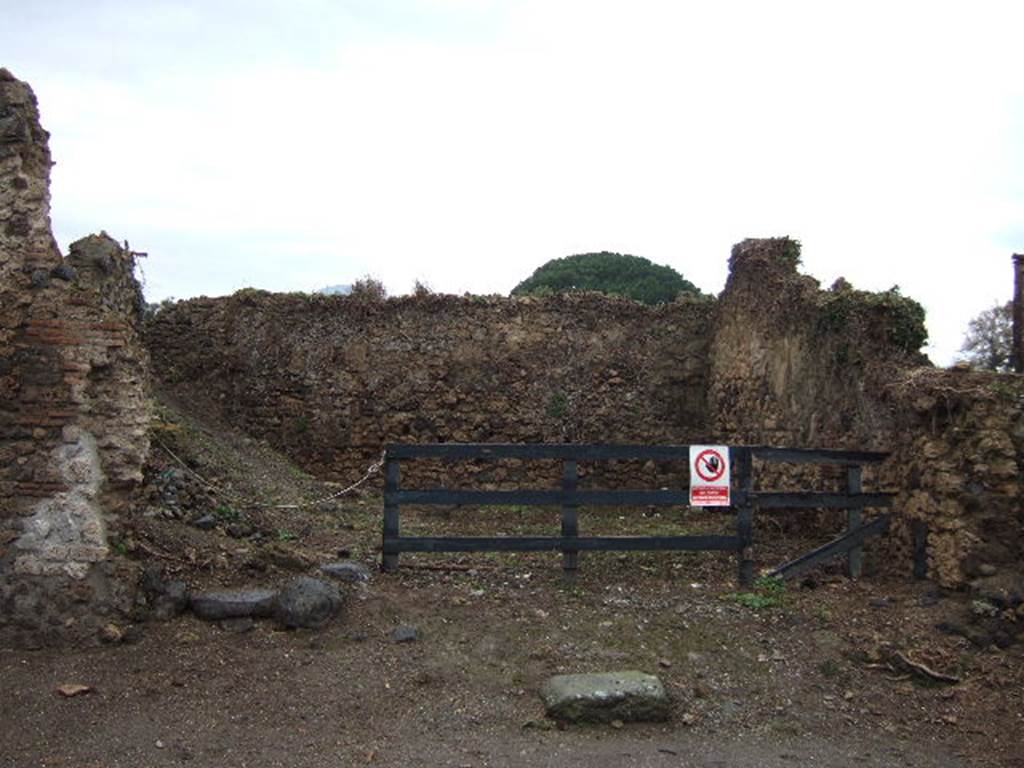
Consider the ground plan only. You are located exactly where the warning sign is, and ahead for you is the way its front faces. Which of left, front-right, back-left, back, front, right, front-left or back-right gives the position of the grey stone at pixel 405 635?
front-right

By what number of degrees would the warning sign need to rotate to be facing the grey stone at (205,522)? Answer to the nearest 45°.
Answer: approximately 90° to its right

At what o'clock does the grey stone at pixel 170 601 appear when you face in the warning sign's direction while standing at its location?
The grey stone is roughly at 2 o'clock from the warning sign.

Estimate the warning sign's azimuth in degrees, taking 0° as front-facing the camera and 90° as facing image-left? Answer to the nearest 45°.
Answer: approximately 0°

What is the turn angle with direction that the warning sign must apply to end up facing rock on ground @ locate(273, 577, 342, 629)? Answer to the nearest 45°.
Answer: approximately 45° to its right

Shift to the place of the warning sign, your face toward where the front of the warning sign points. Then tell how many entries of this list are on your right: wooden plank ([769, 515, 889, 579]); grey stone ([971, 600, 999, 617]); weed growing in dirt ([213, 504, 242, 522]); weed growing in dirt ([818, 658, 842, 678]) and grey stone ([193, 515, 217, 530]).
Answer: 2

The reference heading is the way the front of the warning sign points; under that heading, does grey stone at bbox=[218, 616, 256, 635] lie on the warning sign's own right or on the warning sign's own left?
on the warning sign's own right

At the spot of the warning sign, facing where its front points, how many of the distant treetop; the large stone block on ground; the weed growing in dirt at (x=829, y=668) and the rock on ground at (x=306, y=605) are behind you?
1

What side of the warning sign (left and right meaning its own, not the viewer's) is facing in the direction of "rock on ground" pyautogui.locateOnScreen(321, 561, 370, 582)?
right

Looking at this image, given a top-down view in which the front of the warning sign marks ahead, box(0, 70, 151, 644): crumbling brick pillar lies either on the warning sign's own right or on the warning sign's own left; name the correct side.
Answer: on the warning sign's own right

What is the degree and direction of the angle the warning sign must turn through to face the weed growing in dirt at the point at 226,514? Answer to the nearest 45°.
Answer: approximately 90° to its right

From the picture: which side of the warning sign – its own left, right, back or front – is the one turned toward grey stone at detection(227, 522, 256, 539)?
right

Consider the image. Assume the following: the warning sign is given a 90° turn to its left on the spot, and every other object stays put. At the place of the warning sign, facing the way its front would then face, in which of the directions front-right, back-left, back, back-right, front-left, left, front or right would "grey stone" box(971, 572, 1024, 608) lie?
front

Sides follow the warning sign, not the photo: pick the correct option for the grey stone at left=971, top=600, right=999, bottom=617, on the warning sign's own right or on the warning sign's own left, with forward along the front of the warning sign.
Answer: on the warning sign's own left

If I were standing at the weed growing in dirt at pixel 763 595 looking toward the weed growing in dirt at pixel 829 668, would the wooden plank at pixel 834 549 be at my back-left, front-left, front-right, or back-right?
back-left
